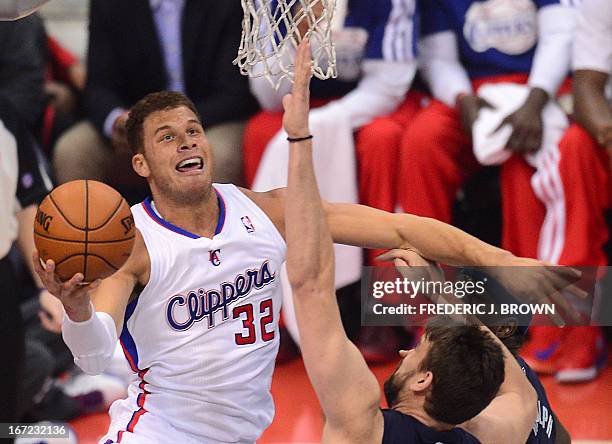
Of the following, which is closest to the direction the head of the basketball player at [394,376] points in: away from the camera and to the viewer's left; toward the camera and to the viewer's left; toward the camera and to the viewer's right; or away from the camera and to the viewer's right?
away from the camera and to the viewer's left

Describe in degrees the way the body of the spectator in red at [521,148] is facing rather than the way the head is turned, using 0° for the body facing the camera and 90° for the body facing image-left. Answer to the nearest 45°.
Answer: approximately 0°

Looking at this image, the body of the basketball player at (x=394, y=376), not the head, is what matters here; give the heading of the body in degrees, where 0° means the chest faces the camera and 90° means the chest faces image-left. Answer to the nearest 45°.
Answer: approximately 135°

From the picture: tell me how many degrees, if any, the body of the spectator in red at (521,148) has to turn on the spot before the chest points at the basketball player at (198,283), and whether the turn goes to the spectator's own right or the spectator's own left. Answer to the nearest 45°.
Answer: approximately 45° to the spectator's own right

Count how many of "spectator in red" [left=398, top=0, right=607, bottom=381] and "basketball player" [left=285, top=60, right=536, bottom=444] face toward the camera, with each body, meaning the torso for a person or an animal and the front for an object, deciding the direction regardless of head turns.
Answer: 1

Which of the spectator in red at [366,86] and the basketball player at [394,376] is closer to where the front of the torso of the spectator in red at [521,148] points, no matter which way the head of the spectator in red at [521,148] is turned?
the basketball player
